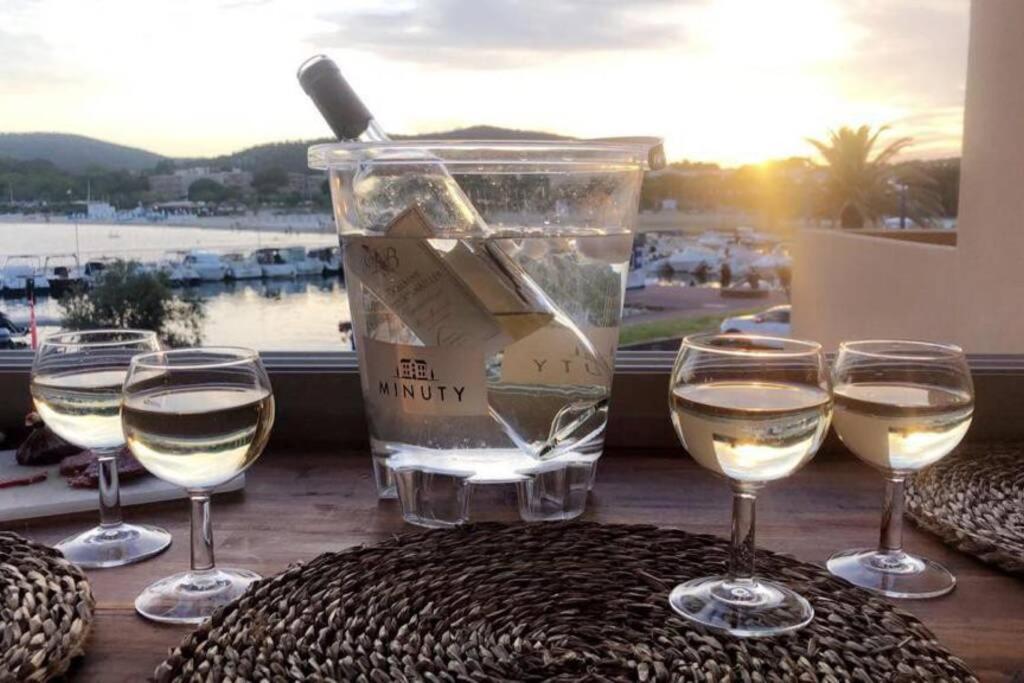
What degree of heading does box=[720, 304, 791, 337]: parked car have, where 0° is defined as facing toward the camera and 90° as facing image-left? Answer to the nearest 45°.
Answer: approximately 90°

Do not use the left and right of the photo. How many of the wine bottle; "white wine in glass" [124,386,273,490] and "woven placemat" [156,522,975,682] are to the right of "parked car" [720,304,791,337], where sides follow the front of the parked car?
0

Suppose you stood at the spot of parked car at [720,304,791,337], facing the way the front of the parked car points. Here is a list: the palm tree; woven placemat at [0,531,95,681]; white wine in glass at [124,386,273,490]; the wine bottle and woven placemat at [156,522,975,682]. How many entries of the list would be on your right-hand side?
1

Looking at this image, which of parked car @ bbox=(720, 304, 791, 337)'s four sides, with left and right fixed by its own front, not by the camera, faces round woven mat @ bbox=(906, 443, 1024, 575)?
left

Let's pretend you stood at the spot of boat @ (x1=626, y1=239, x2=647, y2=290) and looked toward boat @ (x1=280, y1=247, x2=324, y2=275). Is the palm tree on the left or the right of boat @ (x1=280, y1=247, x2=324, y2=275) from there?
right
